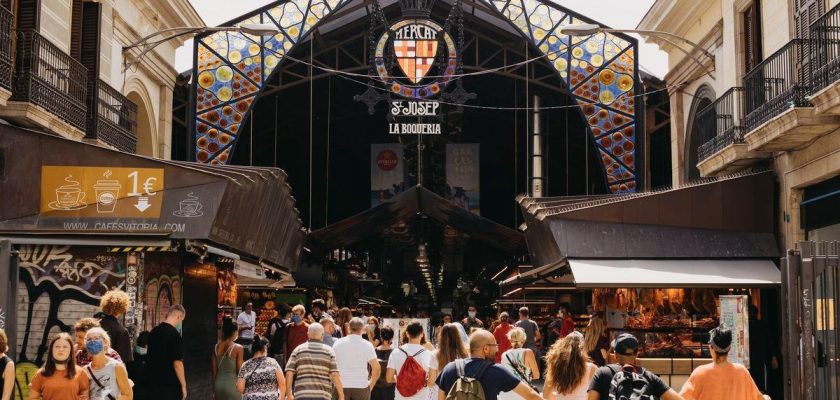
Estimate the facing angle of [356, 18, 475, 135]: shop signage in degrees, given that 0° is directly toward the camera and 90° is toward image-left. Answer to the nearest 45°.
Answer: approximately 0°

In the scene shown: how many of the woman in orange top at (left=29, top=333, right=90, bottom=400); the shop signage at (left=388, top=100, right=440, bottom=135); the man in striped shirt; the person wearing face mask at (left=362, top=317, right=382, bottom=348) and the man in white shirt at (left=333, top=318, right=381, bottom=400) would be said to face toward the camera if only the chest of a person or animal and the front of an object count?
3

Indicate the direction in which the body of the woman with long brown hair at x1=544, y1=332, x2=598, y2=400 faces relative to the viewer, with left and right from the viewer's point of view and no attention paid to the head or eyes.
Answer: facing away from the viewer

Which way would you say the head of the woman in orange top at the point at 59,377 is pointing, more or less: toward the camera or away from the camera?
toward the camera

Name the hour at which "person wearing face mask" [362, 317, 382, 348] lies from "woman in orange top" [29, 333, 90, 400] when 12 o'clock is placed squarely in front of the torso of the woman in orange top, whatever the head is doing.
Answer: The person wearing face mask is roughly at 7 o'clock from the woman in orange top.

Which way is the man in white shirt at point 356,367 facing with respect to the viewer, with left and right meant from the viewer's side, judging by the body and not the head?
facing away from the viewer

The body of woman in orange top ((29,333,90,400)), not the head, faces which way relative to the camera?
toward the camera

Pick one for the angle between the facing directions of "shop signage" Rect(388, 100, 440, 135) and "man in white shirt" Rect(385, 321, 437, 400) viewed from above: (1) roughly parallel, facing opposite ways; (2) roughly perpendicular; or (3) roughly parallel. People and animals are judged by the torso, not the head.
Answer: roughly parallel, facing opposite ways

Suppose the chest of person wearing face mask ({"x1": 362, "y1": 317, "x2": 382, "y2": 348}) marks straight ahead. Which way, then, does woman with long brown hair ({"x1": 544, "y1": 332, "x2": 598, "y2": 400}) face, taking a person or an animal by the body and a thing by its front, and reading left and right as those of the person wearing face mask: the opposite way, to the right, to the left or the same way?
the opposite way

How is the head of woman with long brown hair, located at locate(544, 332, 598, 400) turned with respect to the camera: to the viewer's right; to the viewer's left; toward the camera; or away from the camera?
away from the camera

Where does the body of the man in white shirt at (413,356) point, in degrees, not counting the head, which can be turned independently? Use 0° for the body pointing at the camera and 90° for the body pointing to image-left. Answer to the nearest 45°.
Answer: approximately 180°

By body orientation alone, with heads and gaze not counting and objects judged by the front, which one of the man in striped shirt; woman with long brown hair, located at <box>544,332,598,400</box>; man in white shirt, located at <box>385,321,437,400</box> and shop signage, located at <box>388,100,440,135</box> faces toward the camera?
the shop signage

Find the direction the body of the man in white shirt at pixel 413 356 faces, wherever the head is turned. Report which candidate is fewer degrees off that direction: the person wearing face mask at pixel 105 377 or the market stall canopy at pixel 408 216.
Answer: the market stall canopy

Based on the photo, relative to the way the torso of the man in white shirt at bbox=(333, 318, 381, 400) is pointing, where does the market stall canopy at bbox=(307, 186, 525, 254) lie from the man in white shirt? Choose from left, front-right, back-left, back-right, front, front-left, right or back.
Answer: front

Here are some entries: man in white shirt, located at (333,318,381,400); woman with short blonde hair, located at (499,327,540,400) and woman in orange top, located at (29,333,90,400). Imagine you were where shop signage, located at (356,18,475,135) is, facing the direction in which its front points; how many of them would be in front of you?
3

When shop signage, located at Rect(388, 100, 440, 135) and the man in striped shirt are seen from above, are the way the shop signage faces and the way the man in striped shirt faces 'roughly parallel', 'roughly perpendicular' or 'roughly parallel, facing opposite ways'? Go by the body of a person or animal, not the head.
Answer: roughly parallel, facing opposite ways

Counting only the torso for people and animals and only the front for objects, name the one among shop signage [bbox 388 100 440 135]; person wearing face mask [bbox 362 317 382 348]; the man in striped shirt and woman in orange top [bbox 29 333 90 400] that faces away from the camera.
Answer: the man in striped shirt

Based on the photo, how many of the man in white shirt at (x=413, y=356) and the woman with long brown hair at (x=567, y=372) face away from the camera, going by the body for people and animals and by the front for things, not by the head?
2

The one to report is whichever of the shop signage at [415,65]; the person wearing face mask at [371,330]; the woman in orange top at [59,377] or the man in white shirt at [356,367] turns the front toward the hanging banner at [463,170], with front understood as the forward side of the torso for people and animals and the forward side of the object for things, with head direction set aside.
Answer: the man in white shirt

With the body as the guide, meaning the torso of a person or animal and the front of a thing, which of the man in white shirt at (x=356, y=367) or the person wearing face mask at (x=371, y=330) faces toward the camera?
the person wearing face mask

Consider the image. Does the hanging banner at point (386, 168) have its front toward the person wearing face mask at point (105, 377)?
yes
